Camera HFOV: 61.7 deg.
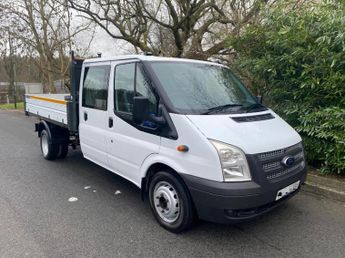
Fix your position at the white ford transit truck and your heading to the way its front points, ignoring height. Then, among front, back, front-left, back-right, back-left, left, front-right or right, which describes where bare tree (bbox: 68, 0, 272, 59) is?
back-left

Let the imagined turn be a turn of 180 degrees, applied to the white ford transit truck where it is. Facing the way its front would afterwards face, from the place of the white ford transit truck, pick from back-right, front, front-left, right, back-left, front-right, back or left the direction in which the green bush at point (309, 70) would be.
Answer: right

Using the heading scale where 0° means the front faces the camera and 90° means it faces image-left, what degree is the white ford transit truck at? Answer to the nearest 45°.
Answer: approximately 315°
